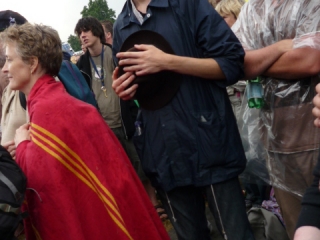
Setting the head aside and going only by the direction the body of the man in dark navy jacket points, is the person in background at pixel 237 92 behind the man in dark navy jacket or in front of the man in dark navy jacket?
behind

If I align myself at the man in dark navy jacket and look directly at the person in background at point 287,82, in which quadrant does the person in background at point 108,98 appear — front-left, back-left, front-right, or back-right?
back-left
